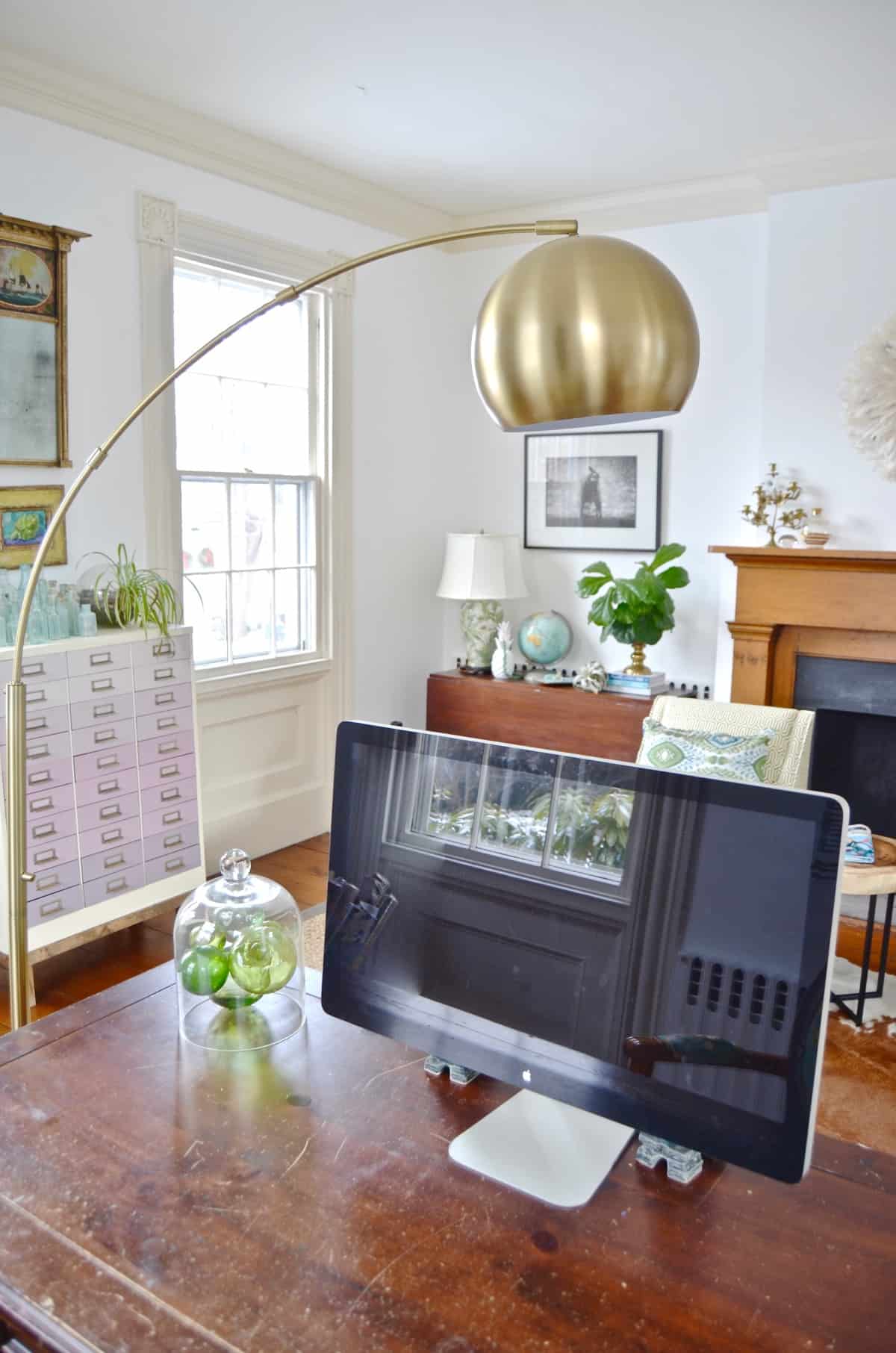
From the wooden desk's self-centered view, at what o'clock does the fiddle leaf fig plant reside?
The fiddle leaf fig plant is roughly at 5 o'clock from the wooden desk.

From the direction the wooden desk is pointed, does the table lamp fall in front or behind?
behind

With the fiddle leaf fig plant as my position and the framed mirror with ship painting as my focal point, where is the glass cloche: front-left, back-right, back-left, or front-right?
front-left

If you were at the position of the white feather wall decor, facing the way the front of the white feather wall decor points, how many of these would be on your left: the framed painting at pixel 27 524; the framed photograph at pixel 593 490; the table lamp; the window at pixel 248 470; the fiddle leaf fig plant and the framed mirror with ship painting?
0

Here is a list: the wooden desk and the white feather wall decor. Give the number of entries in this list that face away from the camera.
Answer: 0

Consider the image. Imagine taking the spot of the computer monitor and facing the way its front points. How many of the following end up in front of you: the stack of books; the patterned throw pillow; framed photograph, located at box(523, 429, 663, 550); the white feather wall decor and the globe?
0

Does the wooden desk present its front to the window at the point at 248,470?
no

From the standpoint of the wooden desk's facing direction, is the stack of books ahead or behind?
behind

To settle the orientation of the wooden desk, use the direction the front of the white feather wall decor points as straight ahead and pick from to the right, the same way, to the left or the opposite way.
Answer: the same way

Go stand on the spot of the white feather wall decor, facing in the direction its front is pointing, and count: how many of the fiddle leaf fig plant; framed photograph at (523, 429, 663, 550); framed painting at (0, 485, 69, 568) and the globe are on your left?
0

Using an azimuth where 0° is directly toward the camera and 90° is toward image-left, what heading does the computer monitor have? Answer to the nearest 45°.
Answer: approximately 45°

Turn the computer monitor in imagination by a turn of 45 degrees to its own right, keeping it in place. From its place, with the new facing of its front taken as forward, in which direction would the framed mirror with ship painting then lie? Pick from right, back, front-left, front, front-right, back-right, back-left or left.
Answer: front-right

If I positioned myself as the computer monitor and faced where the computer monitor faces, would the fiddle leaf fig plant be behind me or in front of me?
behind

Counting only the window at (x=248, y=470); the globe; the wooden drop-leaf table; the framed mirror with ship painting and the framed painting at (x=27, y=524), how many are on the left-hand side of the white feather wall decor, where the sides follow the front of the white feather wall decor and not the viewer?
0

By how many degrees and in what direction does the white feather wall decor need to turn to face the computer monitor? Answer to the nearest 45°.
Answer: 0° — it already faces it

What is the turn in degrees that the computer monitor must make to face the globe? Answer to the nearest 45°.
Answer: approximately 135° to its right

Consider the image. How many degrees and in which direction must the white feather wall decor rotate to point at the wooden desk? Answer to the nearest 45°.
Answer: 0° — it already faces it

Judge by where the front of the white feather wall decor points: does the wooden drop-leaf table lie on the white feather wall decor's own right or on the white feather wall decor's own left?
on the white feather wall decor's own right

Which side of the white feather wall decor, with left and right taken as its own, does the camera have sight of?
front

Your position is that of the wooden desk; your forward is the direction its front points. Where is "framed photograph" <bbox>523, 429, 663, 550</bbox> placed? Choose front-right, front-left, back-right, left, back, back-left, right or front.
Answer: back-right

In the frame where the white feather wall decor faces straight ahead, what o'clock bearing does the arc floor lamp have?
The arc floor lamp is roughly at 12 o'clock from the white feather wall decor.

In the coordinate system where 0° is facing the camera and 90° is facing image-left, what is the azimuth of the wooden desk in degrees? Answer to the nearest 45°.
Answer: approximately 45°
